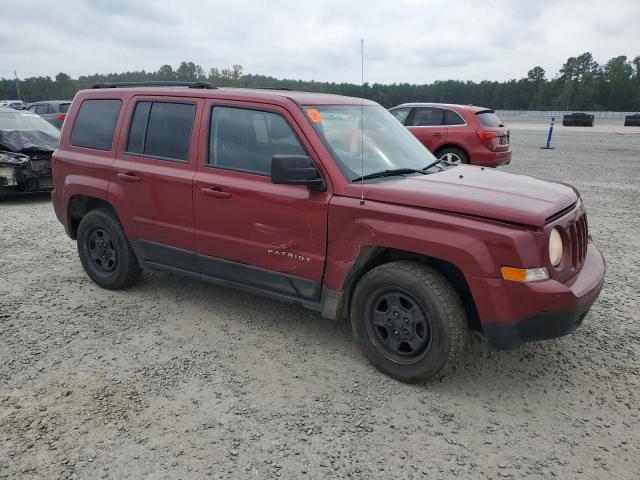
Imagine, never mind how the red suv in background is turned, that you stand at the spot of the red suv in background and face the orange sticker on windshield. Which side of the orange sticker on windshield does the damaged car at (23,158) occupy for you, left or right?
right

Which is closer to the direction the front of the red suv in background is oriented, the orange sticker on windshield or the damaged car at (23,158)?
the damaged car

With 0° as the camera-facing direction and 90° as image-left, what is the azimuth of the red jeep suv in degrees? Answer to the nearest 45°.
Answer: approximately 315°

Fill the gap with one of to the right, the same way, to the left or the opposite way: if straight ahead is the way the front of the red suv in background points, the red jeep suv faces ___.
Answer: the opposite way

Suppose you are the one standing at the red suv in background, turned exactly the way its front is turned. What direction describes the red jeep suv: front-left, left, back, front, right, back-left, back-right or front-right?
back-left

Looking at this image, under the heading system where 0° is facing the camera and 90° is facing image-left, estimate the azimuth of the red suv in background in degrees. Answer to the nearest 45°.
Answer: approximately 135°

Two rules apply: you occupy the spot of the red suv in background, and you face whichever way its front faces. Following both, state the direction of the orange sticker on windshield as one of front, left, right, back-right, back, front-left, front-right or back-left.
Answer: back-left

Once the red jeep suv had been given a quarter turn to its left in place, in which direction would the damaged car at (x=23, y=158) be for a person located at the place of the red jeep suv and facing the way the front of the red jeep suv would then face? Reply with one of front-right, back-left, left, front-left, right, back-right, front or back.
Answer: left
